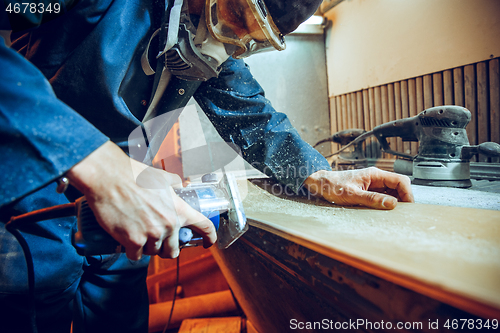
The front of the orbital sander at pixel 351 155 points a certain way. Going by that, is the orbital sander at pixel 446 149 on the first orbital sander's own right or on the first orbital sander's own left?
on the first orbital sander's own right

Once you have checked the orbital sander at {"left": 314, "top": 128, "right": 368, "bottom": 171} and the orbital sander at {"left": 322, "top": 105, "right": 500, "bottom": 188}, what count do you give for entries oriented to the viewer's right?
2

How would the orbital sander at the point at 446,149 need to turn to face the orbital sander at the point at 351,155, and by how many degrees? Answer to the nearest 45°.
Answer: approximately 135° to its left

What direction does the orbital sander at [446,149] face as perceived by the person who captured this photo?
facing to the right of the viewer

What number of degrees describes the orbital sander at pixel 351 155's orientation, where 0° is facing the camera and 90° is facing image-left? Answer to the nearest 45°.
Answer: approximately 270°
